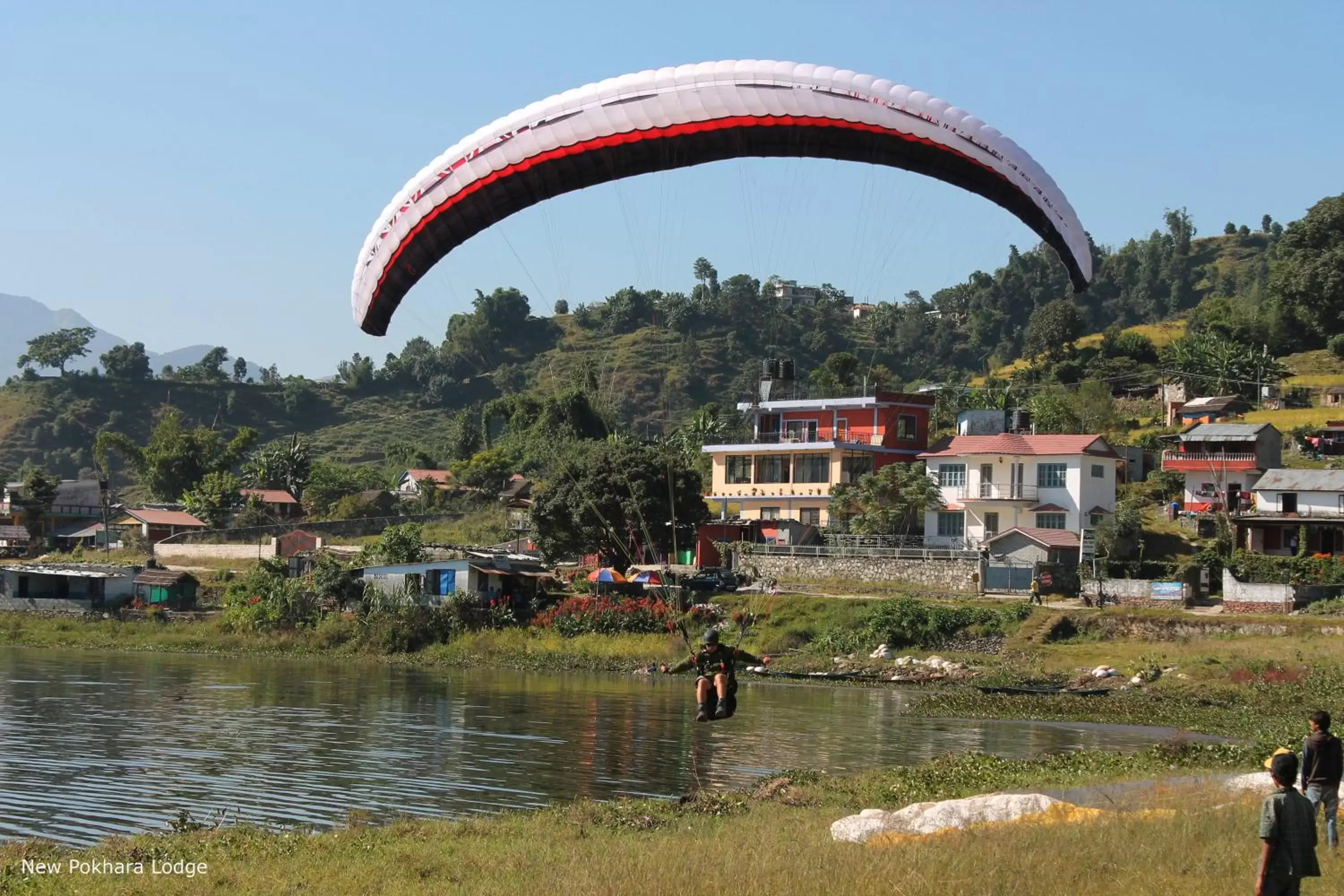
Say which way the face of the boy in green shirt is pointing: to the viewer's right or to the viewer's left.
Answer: to the viewer's left

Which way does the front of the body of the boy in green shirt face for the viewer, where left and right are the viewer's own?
facing away from the viewer and to the left of the viewer

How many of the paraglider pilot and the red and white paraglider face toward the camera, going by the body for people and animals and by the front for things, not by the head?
2

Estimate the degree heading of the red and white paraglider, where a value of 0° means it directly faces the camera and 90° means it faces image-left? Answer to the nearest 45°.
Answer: approximately 0°
